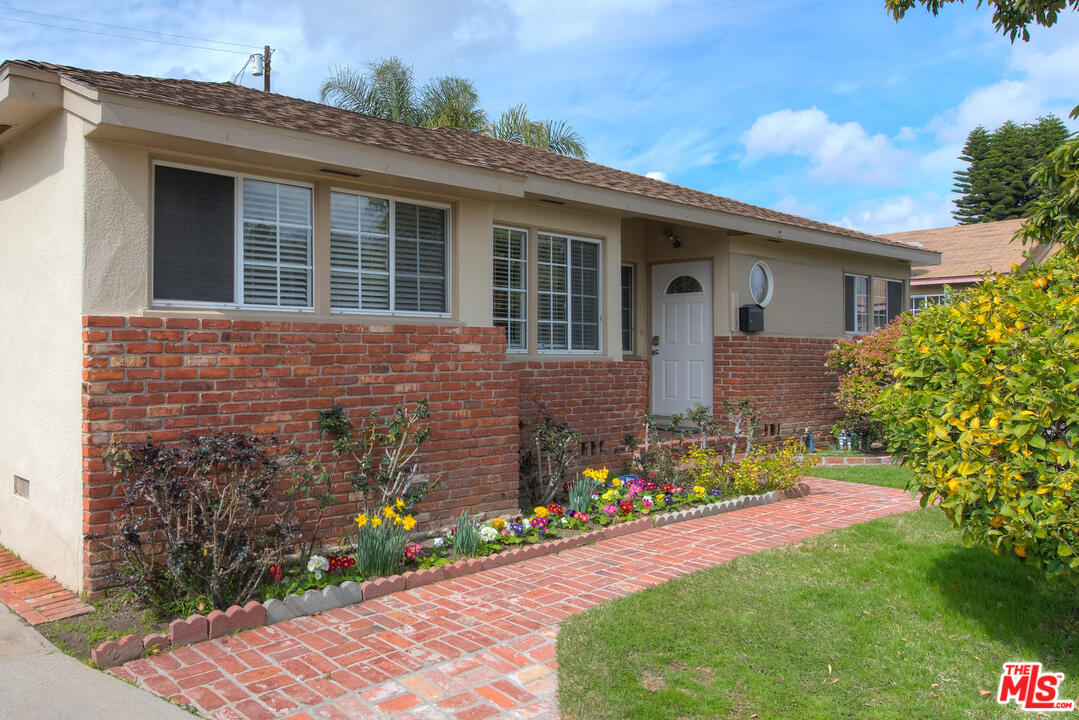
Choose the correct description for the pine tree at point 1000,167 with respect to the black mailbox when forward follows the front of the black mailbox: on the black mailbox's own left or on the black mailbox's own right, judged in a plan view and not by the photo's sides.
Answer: on the black mailbox's own left

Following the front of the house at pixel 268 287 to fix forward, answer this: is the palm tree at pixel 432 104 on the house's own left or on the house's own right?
on the house's own left

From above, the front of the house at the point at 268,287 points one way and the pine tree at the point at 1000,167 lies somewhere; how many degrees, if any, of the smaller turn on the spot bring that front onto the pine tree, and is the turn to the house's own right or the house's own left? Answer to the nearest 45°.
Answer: approximately 90° to the house's own left

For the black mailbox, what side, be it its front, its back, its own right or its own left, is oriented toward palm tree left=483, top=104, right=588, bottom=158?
back

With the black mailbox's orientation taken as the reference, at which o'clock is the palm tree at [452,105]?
The palm tree is roughly at 6 o'clock from the black mailbox.

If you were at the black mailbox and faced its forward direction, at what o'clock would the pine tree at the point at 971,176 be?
The pine tree is roughly at 8 o'clock from the black mailbox.

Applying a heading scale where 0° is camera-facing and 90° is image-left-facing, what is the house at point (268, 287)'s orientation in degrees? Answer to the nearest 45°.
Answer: approximately 315°
